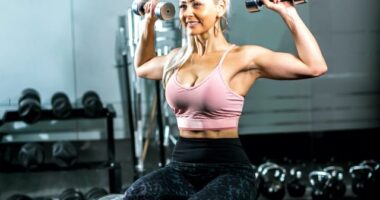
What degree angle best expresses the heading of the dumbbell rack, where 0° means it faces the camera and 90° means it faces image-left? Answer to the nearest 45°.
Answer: approximately 0°

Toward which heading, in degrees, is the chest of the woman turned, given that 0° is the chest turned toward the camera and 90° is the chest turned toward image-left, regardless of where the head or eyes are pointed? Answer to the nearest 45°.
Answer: approximately 45°

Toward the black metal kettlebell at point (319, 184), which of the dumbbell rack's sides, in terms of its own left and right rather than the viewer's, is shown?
left

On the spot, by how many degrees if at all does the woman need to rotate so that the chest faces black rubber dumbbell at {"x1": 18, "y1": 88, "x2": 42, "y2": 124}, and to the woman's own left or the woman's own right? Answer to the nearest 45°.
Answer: approximately 90° to the woman's own right

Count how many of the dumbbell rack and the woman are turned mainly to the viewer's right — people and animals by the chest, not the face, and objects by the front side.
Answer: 0

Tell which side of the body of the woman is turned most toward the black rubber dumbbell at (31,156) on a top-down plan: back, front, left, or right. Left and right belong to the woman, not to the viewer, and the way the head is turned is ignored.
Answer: right
